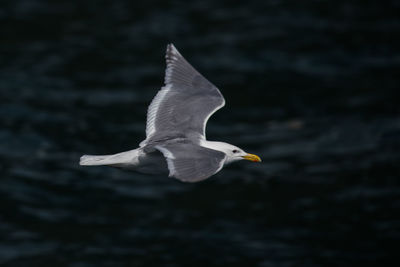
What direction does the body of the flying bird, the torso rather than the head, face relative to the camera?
to the viewer's right
